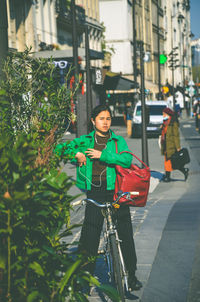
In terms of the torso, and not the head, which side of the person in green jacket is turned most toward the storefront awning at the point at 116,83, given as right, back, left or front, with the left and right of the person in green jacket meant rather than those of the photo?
back

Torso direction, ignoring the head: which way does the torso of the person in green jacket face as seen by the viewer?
toward the camera

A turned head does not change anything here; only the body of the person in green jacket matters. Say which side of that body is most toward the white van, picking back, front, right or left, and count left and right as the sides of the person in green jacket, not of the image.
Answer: back

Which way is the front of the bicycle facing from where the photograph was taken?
facing the viewer

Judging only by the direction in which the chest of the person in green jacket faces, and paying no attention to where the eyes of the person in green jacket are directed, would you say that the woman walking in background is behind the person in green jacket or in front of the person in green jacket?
behind

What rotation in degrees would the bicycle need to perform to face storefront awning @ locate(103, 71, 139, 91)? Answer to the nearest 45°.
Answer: approximately 180°

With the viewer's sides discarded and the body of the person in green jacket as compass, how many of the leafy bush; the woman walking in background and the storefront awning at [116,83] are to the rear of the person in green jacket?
2

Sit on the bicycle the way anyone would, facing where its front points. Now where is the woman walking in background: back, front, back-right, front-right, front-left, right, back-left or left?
back

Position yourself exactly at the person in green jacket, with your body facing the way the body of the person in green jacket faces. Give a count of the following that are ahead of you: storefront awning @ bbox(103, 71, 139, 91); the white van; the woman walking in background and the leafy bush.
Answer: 1
